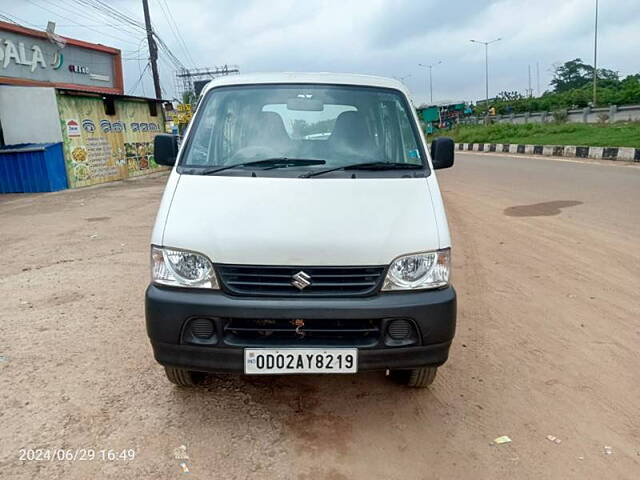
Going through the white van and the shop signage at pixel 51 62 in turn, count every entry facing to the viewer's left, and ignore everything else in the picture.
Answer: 0

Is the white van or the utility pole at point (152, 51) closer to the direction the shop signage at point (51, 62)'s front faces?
the white van

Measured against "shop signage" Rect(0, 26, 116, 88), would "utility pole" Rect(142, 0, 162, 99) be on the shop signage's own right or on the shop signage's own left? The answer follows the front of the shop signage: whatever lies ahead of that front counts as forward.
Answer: on the shop signage's own left

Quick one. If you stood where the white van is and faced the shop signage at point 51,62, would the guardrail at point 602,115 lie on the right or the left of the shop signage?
right

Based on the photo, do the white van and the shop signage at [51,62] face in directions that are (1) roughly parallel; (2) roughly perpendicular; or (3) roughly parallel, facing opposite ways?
roughly perpendicular

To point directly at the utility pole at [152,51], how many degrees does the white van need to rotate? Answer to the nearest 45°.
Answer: approximately 180°

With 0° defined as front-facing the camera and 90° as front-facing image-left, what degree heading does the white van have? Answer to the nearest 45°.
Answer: approximately 0°

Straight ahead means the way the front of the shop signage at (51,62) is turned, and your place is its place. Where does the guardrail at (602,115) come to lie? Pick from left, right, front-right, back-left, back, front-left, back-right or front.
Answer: front-left

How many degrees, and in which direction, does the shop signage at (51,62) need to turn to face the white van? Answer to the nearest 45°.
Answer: approximately 45° to its right

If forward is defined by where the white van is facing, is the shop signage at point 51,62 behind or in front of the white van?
behind

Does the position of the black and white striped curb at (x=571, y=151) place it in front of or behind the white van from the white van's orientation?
behind

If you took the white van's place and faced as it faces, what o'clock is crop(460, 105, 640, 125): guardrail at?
The guardrail is roughly at 7 o'clock from the white van.
